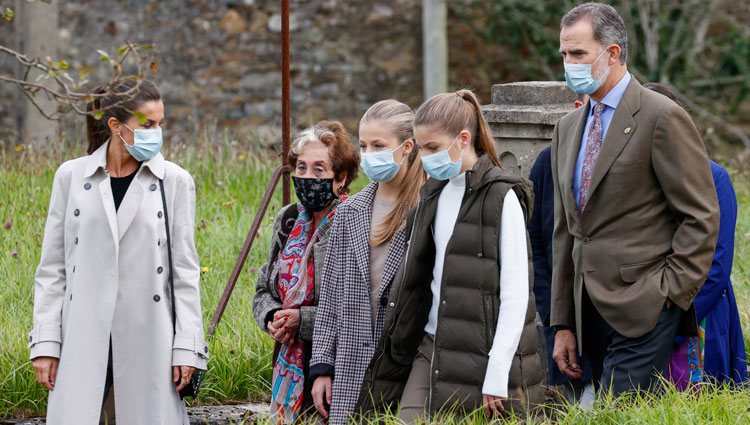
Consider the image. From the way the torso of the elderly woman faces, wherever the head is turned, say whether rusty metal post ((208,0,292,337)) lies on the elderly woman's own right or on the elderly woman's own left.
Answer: on the elderly woman's own right

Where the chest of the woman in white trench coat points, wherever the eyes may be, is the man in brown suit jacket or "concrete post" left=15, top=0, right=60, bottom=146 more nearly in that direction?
the man in brown suit jacket

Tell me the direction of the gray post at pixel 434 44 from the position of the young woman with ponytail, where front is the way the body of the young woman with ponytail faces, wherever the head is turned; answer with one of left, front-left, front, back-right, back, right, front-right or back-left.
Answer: back-right

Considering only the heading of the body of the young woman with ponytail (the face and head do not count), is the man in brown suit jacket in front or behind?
behind

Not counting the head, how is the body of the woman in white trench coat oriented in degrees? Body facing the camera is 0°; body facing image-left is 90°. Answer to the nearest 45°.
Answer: approximately 0°
